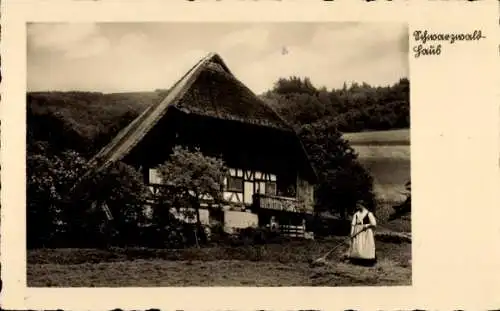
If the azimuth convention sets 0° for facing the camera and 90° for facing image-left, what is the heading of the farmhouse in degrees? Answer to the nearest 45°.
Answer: approximately 315°

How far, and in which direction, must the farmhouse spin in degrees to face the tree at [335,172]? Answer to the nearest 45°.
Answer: approximately 45° to its left

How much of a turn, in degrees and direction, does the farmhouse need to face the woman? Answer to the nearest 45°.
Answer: approximately 45° to its left

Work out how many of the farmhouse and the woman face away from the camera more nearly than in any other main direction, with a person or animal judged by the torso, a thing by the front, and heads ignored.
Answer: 0

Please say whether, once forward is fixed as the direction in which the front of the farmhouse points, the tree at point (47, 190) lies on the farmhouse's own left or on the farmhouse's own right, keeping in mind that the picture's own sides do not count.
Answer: on the farmhouse's own right

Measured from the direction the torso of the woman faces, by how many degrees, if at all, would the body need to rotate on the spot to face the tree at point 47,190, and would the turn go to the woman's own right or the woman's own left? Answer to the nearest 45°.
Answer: approximately 45° to the woman's own right

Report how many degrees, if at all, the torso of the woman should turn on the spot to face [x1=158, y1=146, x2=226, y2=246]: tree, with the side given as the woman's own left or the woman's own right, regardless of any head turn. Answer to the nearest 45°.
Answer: approximately 45° to the woman's own right
